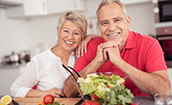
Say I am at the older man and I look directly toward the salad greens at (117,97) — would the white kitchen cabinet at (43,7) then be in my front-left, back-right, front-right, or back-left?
back-right

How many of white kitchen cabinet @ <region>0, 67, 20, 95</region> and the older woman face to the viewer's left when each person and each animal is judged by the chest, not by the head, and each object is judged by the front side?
0

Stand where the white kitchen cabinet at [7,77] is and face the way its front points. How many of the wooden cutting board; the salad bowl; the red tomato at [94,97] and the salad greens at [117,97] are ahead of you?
4

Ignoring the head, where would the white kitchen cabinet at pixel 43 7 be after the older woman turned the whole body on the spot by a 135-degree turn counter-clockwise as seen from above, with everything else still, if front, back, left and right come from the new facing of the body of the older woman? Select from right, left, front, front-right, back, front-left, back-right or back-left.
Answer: front

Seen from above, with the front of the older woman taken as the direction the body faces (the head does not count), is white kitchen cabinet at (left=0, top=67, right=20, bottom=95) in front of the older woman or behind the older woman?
behind

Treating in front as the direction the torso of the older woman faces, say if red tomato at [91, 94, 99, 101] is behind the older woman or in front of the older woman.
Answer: in front

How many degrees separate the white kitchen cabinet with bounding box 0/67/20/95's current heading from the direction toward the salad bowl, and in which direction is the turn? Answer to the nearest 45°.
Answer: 0° — it already faces it

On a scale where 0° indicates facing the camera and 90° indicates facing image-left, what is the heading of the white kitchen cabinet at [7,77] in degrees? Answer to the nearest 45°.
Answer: approximately 0°

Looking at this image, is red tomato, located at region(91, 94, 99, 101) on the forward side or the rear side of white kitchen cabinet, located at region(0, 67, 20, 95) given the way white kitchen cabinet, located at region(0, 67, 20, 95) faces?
on the forward side

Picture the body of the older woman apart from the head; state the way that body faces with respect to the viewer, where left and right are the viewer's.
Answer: facing the viewer and to the right of the viewer

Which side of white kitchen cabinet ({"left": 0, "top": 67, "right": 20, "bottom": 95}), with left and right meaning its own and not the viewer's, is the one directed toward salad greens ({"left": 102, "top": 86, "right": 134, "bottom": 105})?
front

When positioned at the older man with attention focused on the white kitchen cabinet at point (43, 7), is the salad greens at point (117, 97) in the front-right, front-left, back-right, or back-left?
back-left
